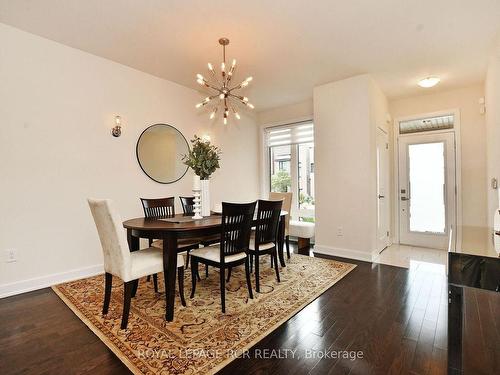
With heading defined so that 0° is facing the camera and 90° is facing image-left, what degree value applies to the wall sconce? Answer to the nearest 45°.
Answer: approximately 315°

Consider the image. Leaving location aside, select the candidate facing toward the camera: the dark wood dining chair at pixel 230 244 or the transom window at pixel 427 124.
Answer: the transom window

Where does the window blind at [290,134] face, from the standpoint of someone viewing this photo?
facing the viewer and to the left of the viewer

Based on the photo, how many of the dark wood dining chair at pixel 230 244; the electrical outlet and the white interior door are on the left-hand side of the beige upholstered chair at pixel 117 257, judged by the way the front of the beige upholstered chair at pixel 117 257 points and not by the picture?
1

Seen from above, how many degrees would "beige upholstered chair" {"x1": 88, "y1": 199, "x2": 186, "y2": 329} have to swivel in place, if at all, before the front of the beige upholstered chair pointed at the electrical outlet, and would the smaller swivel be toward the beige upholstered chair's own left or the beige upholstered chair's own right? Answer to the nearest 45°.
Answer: approximately 90° to the beige upholstered chair's own left

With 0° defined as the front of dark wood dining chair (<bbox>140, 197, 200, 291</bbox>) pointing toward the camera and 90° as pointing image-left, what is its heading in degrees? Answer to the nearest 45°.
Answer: approximately 315°

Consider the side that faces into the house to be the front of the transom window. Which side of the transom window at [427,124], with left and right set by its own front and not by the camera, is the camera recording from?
front

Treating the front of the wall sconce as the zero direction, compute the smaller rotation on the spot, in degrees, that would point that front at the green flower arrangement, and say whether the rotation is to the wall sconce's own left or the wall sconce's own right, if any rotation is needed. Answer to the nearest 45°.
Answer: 0° — it already faces it

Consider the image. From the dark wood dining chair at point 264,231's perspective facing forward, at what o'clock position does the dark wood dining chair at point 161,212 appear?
the dark wood dining chair at point 161,212 is roughly at 11 o'clock from the dark wood dining chair at point 264,231.

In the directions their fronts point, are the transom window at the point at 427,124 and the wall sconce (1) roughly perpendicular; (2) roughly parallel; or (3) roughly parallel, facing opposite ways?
roughly perpendicular

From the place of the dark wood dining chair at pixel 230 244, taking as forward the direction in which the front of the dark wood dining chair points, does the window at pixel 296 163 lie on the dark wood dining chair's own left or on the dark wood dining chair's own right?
on the dark wood dining chair's own right

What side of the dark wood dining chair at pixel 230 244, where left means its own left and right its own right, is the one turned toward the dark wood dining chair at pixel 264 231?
right

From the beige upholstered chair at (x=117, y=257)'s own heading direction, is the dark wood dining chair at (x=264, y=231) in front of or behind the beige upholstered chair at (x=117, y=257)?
in front

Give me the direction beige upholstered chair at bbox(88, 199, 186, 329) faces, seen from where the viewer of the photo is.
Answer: facing away from the viewer and to the right of the viewer

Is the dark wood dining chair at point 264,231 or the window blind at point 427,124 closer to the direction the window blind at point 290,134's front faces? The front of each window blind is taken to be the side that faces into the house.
the dark wood dining chair

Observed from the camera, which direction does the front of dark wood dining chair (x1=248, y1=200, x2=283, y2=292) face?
facing away from the viewer and to the left of the viewer

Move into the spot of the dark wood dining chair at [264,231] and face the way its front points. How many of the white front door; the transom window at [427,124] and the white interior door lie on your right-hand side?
3

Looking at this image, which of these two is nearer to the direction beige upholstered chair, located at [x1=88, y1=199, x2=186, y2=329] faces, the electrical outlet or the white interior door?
the white interior door

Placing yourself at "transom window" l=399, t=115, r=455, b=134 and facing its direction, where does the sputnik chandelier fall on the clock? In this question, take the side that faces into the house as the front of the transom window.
The sputnik chandelier is roughly at 1 o'clock from the transom window.
